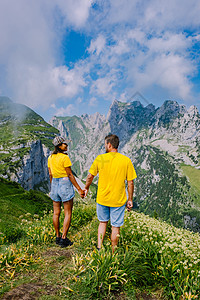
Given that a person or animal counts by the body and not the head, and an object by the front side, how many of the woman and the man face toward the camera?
0

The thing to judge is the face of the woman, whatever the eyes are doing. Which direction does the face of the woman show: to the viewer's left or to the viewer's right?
to the viewer's right

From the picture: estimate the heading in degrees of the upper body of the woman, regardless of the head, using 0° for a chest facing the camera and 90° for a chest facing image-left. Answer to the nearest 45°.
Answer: approximately 225°

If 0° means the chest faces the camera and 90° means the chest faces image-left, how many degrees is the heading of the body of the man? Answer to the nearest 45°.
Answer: approximately 180°

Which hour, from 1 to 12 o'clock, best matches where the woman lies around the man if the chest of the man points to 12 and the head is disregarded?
The woman is roughly at 10 o'clock from the man.

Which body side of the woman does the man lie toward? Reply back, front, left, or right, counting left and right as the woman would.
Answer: right
